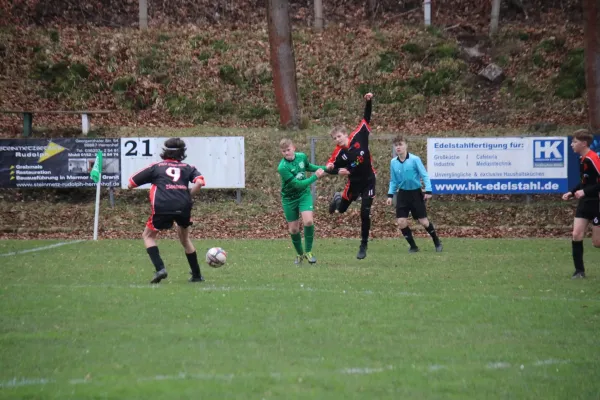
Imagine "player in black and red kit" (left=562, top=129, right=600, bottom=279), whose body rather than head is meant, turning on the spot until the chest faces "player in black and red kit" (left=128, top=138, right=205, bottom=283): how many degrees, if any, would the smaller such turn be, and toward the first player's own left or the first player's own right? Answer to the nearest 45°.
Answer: approximately 45° to the first player's own left

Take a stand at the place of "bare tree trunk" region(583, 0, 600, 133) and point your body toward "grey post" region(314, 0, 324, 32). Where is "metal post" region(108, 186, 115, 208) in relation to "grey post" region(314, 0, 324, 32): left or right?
left

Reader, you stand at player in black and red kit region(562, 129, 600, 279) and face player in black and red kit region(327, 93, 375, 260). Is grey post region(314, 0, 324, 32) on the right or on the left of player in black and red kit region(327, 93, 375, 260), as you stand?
right

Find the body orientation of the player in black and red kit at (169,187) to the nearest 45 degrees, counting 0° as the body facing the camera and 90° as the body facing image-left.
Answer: approximately 180°

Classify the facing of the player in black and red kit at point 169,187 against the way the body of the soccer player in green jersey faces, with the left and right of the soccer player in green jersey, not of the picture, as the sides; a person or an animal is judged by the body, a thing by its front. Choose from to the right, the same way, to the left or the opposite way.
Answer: the opposite way

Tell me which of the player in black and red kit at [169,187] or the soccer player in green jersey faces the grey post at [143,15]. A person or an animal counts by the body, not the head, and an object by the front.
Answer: the player in black and red kit

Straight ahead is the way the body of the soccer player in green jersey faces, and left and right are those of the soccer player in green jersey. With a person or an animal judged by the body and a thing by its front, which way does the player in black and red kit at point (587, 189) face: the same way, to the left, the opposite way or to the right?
to the right

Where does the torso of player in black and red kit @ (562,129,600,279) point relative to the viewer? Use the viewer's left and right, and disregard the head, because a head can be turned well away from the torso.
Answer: facing to the left of the viewer
